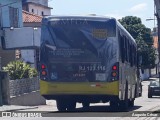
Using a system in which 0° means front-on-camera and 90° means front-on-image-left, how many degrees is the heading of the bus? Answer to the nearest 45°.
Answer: approximately 180°
